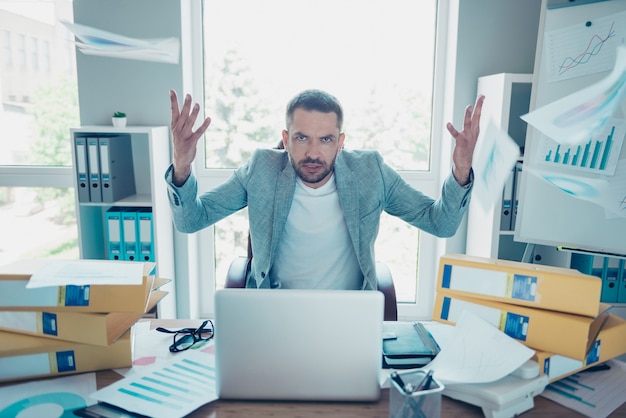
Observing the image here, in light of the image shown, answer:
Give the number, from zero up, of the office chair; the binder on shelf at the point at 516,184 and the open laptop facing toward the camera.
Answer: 2

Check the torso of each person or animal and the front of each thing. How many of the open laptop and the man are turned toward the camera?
1

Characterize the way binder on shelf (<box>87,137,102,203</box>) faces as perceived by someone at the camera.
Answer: facing the viewer

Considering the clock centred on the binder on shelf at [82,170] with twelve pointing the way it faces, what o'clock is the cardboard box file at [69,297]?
The cardboard box file is roughly at 12 o'clock from the binder on shelf.

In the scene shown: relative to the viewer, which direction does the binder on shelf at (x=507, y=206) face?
toward the camera

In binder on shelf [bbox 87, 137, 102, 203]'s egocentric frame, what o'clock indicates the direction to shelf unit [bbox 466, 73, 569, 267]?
The shelf unit is roughly at 10 o'clock from the binder on shelf.

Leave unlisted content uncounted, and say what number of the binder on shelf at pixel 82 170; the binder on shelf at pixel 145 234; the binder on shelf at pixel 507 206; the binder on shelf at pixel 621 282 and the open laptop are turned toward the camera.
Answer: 4

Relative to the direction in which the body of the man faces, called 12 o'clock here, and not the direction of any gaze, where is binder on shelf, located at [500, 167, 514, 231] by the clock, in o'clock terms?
The binder on shelf is roughly at 8 o'clock from the man.

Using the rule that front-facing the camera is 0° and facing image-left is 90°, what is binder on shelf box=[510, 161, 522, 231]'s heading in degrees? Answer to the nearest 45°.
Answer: approximately 0°

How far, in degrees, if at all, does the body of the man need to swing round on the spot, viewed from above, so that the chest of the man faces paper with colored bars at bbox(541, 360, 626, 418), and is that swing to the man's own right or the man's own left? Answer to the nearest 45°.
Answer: approximately 45° to the man's own left

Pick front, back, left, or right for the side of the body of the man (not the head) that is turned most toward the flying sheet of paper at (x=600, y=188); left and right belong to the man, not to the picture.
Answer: left

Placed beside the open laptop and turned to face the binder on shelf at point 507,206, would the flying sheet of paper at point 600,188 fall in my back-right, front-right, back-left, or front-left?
front-right

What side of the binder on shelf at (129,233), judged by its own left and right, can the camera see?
front

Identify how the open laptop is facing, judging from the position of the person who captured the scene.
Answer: facing away from the viewer

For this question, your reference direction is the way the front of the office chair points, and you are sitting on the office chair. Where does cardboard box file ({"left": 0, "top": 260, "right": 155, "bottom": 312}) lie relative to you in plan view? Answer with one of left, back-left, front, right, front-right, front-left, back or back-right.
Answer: front-right

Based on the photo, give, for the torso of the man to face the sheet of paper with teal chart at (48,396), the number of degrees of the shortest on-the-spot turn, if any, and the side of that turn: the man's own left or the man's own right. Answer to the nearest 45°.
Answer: approximately 45° to the man's own right

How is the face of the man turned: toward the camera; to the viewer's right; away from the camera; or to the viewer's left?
toward the camera

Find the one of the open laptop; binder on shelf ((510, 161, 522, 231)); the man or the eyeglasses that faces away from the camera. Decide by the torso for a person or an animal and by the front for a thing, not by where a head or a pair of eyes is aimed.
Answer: the open laptop
